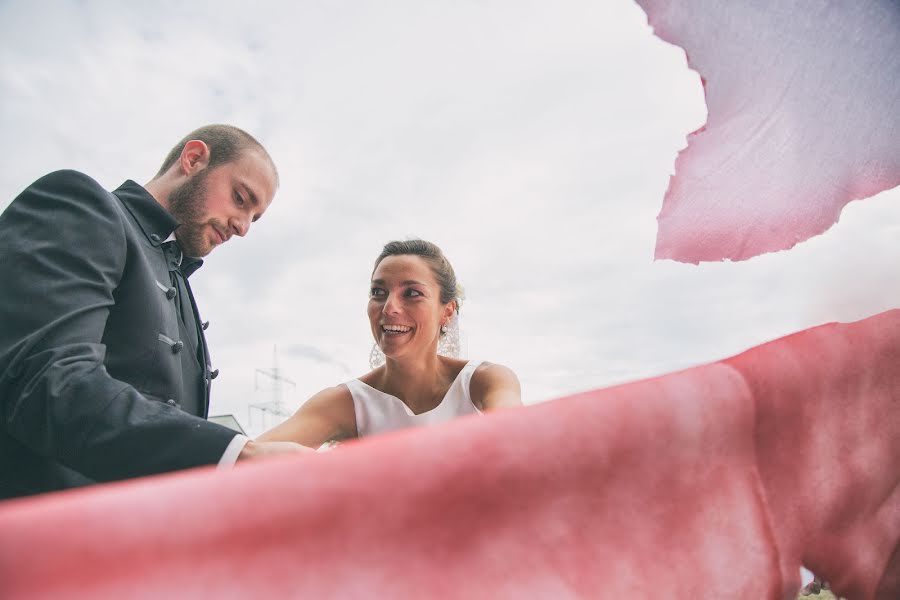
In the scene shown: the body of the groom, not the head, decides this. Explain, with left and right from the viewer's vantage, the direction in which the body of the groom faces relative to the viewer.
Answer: facing the viewer and to the right of the viewer

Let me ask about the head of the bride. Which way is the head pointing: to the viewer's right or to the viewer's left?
to the viewer's left

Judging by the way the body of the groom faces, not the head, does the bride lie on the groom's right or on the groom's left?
on the groom's left

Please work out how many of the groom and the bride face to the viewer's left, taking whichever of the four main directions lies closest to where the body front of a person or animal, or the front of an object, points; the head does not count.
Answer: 0

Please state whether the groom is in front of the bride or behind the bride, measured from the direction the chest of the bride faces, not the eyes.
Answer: in front

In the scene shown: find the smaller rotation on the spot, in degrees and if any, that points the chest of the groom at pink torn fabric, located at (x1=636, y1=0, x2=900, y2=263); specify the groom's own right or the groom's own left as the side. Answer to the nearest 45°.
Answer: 0° — they already face it

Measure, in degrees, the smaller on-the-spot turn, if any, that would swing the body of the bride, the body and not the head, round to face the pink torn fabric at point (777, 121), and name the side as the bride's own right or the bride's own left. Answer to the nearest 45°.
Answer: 0° — they already face it

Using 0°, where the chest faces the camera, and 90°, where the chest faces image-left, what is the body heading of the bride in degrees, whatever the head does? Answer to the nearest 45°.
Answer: approximately 0°

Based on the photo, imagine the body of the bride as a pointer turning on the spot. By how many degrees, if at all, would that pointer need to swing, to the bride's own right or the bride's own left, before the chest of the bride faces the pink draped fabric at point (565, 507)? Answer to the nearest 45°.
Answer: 0° — they already face it
